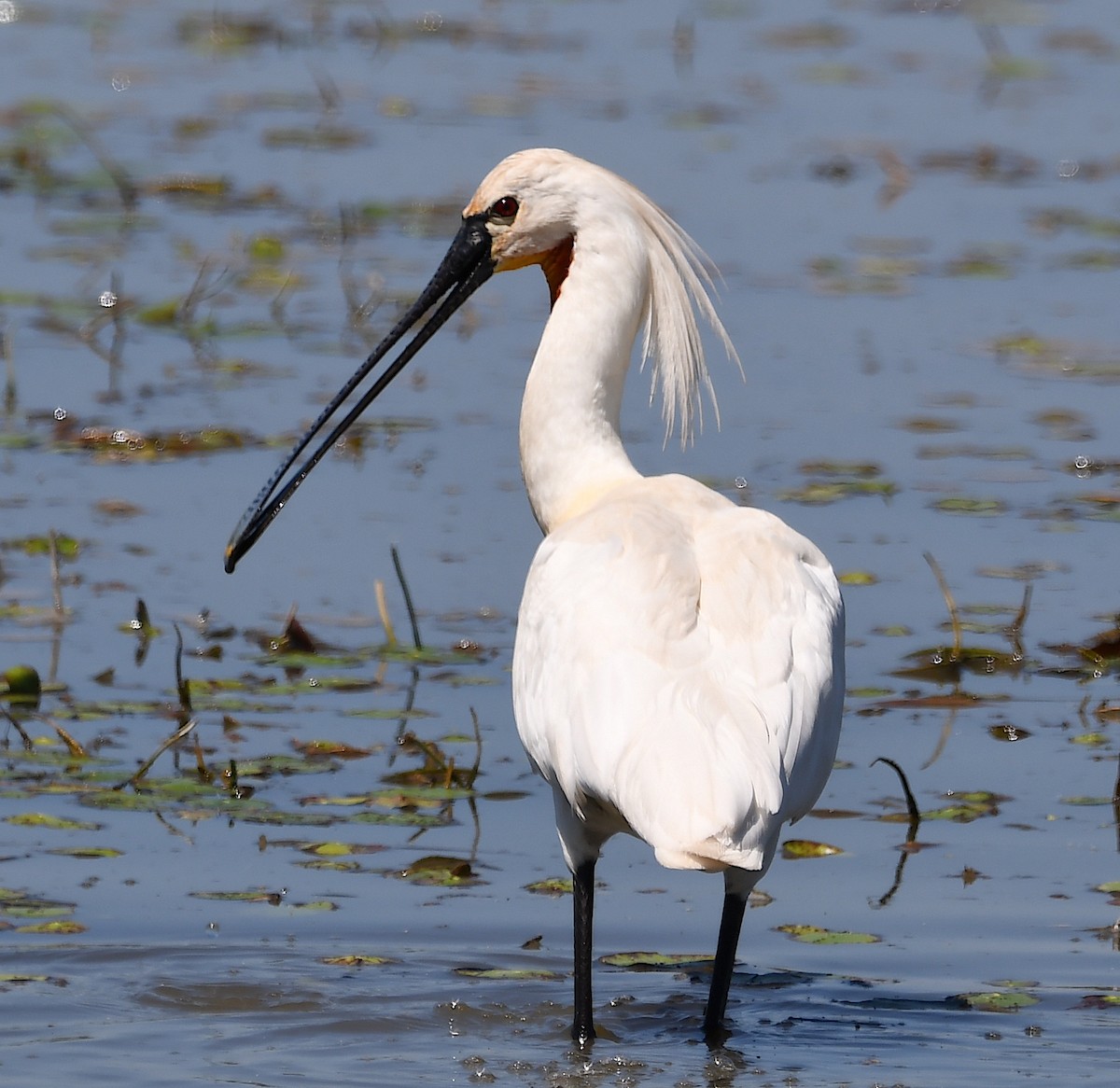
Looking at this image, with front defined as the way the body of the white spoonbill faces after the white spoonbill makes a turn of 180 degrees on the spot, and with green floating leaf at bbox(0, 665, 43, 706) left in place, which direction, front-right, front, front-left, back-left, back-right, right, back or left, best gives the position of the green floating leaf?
back

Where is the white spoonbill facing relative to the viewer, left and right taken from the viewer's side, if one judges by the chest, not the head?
facing away from the viewer and to the left of the viewer

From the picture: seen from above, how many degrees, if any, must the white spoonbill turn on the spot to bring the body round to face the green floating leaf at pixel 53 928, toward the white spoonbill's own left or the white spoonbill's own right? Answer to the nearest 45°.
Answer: approximately 45° to the white spoonbill's own left

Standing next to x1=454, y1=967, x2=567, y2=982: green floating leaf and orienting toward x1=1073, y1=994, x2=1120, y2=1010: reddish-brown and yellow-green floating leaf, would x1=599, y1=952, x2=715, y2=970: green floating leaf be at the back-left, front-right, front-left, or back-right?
front-left

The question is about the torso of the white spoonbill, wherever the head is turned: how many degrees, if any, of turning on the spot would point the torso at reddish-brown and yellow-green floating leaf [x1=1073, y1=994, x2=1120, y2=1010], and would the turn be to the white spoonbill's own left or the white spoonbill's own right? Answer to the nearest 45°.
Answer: approximately 135° to the white spoonbill's own right

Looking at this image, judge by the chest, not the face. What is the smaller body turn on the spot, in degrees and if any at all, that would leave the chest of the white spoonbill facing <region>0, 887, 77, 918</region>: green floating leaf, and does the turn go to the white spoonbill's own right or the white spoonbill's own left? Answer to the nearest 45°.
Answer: approximately 45° to the white spoonbill's own left

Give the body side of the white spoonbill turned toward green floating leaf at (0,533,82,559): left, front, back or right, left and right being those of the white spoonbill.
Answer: front

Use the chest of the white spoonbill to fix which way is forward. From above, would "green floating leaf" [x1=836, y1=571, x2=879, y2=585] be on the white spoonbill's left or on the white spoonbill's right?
on the white spoonbill's right

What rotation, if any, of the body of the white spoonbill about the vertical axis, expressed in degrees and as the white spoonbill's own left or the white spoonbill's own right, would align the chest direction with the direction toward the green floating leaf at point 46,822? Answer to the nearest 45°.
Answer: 0° — it already faces it
